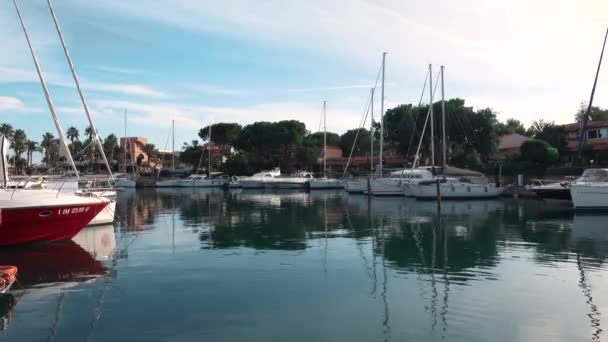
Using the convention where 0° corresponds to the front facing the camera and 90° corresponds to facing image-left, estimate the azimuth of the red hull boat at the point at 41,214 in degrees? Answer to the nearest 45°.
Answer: approximately 270°

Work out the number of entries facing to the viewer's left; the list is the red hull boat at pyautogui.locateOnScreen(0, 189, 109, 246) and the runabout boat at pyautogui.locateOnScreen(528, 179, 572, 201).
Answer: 1

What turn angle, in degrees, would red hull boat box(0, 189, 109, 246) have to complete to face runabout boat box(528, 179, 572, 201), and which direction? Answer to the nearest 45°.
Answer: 0° — it already faces it

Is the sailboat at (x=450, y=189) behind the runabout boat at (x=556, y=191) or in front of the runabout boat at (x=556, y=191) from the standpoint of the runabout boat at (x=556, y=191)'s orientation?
in front

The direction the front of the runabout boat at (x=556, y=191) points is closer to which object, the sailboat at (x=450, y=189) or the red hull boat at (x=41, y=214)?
the sailboat

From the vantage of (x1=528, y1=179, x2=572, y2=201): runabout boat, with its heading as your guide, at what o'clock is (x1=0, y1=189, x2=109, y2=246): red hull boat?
The red hull boat is roughly at 10 o'clock from the runabout boat.

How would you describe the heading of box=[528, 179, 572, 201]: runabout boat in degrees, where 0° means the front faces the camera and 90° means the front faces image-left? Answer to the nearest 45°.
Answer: approximately 90°

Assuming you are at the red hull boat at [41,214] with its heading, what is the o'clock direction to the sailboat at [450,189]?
The sailboat is roughly at 11 o'clock from the red hull boat.
